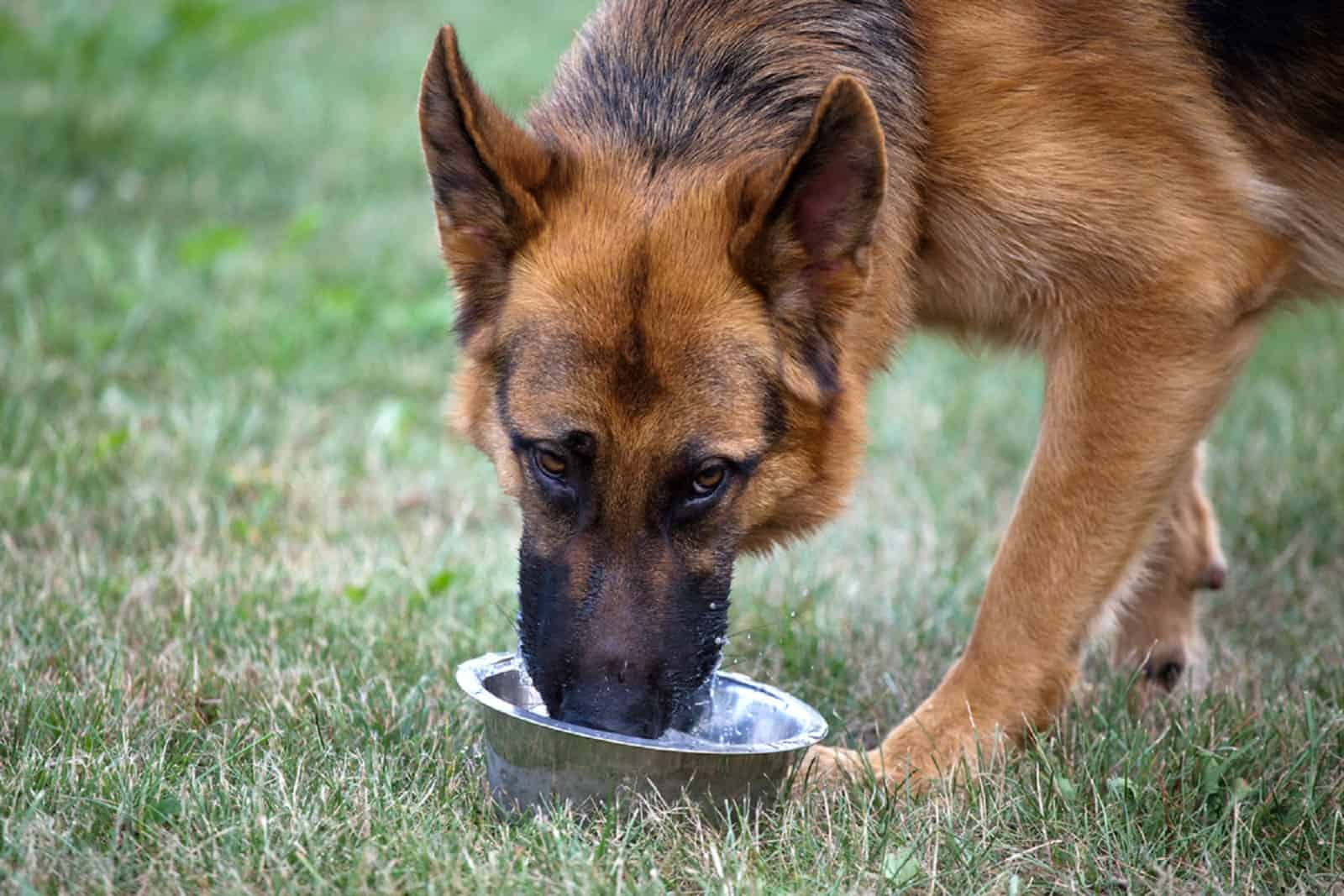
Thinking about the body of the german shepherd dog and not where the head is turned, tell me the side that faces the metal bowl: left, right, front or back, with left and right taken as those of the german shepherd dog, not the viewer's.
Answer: front

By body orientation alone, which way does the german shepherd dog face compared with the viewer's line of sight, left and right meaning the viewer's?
facing the viewer and to the left of the viewer
